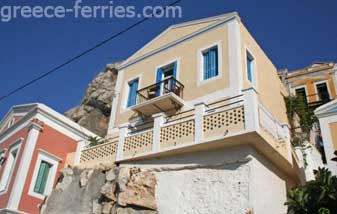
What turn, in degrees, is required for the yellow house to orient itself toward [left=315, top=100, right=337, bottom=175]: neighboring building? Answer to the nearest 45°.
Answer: approximately 135° to its left

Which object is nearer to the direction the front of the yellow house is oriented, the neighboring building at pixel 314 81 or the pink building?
the pink building

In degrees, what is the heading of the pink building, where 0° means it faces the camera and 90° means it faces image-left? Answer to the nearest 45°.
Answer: approximately 45°

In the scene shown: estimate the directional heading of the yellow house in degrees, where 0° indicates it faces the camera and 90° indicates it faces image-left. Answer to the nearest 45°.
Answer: approximately 45°

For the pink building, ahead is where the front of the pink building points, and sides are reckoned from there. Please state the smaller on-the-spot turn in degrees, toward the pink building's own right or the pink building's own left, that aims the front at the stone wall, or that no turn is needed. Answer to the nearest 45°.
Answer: approximately 90° to the pink building's own left

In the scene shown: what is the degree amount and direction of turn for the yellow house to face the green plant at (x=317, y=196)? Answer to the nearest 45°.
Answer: approximately 90° to its left

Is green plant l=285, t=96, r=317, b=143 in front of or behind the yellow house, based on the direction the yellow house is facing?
behind

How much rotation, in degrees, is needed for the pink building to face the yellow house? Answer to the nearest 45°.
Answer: approximately 90° to its left

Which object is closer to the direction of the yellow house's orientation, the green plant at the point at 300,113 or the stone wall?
the stone wall
